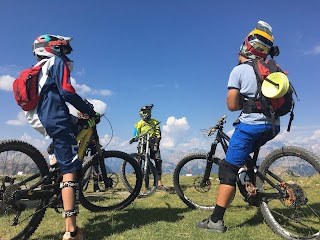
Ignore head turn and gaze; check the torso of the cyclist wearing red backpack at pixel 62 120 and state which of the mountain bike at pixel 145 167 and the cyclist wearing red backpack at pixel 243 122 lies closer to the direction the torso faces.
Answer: the cyclist wearing red backpack

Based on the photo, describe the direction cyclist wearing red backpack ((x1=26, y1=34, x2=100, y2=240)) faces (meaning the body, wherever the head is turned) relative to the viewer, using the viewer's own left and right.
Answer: facing to the right of the viewer

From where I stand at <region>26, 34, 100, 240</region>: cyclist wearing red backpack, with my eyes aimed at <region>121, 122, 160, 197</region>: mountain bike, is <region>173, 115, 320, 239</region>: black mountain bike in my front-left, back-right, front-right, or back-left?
front-right

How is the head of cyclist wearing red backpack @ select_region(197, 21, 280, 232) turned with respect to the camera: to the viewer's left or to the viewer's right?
to the viewer's left

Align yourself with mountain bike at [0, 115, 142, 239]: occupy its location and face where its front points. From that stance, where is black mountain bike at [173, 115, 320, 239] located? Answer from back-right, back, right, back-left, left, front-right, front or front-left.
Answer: front-right

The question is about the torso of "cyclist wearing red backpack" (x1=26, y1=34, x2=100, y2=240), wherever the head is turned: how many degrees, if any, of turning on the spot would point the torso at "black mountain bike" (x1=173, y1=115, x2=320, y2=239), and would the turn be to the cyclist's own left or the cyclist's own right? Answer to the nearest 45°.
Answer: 0° — they already face it

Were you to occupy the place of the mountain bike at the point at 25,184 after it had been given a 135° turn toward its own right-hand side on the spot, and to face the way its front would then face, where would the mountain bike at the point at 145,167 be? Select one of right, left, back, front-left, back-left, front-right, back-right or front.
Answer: back-left

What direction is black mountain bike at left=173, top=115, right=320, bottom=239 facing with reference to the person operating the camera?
facing away from the viewer and to the left of the viewer

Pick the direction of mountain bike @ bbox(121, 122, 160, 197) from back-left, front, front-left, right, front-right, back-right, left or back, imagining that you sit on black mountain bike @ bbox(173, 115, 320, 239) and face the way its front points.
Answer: front

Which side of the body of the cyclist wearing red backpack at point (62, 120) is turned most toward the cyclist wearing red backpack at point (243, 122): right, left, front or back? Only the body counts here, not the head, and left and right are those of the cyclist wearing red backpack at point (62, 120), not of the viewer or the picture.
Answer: front

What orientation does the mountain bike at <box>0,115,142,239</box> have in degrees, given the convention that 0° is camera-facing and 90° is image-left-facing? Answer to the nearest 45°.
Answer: approximately 225°

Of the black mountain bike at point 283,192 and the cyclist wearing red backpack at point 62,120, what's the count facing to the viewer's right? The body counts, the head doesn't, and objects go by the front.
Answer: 1
